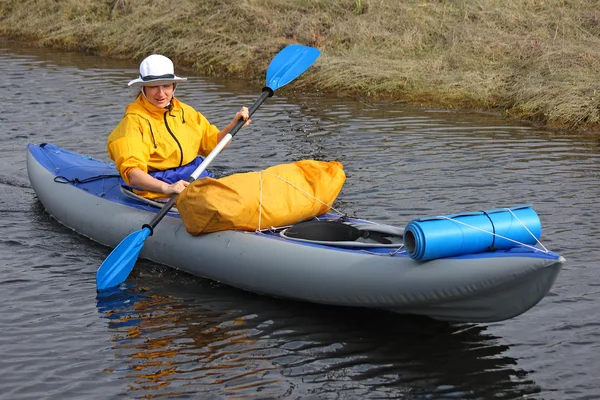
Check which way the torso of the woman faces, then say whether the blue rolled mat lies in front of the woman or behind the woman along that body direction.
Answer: in front

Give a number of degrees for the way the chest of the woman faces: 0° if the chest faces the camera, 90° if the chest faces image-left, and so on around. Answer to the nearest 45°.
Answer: approximately 315°
